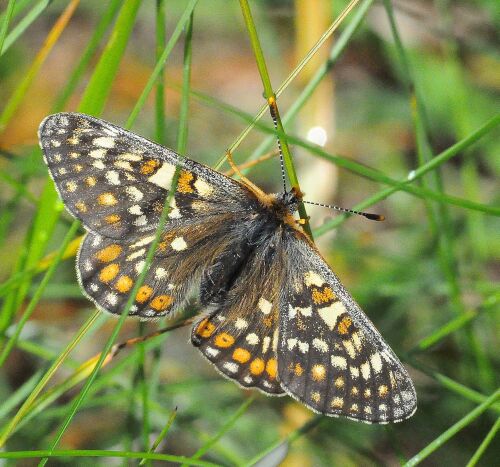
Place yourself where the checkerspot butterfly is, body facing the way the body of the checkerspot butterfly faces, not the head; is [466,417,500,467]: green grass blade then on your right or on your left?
on your right

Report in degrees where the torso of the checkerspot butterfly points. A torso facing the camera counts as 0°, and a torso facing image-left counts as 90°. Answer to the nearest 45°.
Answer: approximately 225°
